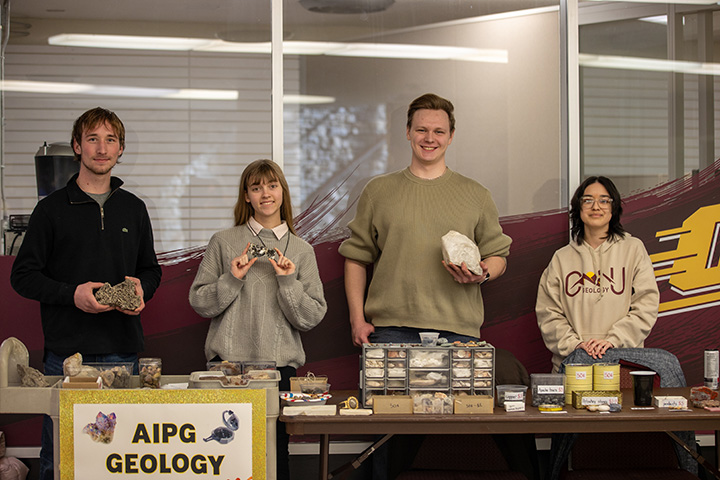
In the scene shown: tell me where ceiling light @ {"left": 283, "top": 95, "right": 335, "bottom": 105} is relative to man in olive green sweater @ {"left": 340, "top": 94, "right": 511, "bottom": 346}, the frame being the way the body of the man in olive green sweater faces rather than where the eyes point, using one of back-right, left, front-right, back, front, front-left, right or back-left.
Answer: back-right

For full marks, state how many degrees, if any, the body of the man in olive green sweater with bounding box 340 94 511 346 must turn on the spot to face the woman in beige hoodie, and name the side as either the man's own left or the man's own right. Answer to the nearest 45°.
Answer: approximately 90° to the man's own left

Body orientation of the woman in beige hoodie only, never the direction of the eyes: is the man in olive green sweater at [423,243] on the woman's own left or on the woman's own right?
on the woman's own right

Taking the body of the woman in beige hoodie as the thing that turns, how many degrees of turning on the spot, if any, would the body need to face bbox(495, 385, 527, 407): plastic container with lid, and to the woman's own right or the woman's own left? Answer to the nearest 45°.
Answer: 0° — they already face it

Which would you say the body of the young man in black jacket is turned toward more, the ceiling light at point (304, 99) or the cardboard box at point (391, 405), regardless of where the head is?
the cardboard box

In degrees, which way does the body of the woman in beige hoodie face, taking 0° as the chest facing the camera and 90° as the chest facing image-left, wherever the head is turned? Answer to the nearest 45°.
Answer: approximately 0°

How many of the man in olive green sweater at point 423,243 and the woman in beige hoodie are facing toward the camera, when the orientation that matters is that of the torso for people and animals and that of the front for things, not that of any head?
2

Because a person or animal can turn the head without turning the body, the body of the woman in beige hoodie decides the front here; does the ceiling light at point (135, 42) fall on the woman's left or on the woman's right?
on the woman's right

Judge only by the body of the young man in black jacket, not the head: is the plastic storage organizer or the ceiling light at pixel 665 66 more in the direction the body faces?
the plastic storage organizer
